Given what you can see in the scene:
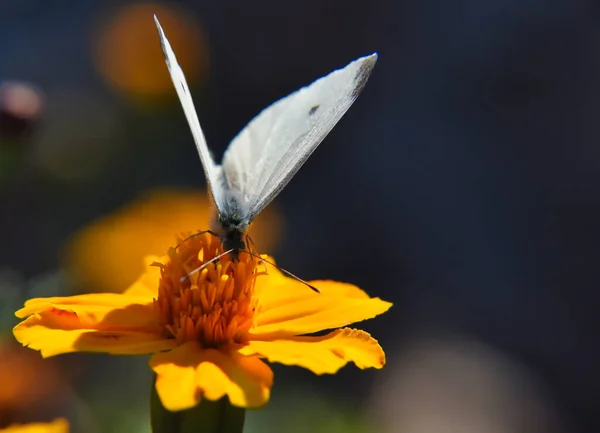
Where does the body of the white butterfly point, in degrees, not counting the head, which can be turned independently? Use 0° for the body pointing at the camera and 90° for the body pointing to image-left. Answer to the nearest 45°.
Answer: approximately 0°

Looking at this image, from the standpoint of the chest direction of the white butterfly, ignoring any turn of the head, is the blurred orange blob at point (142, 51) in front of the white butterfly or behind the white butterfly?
behind
